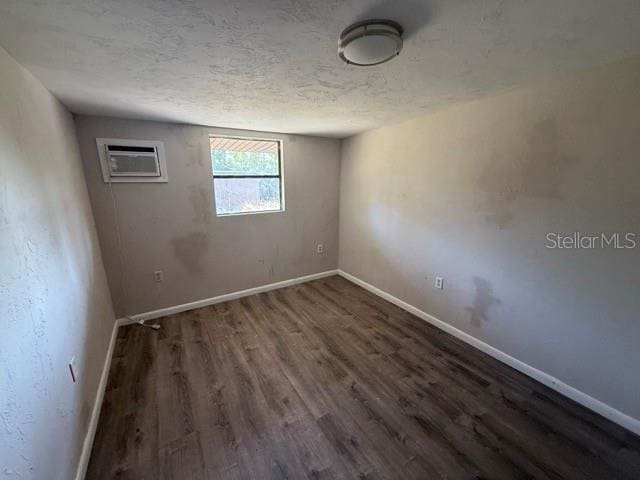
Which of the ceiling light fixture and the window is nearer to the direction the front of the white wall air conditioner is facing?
the ceiling light fixture

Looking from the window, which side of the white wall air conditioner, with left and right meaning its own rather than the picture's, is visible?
left

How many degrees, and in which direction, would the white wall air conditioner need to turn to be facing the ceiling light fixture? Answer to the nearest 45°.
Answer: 0° — it already faces it

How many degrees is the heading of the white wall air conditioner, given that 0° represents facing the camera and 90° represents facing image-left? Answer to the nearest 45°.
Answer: approximately 0°
